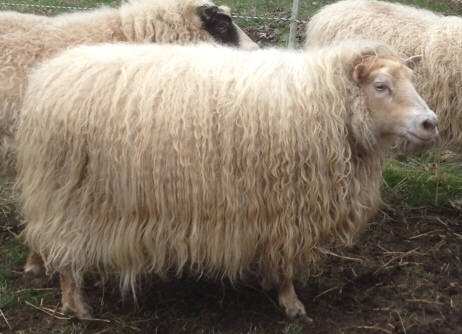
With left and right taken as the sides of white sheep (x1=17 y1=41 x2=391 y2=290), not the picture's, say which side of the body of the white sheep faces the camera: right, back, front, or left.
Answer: right

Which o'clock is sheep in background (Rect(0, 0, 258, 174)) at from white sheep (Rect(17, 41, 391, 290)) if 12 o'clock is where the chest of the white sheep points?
The sheep in background is roughly at 8 o'clock from the white sheep.

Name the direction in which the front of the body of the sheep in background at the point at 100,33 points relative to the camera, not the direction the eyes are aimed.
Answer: to the viewer's right

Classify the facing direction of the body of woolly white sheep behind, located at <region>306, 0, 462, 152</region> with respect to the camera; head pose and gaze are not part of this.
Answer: to the viewer's right
